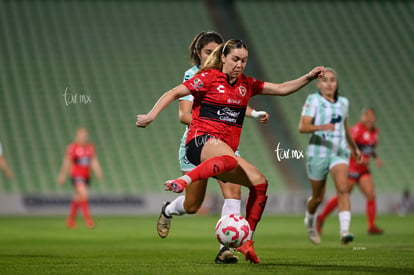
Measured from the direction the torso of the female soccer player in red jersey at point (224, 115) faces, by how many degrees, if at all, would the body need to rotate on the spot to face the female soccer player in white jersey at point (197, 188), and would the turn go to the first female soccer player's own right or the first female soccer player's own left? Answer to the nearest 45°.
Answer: approximately 180°

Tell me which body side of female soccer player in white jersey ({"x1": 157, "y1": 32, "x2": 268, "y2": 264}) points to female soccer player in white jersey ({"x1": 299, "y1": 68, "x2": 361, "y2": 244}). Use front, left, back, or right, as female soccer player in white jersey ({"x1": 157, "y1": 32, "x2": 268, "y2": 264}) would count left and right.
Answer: left

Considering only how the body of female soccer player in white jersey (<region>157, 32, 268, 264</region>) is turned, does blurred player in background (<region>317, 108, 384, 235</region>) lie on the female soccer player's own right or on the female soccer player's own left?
on the female soccer player's own left

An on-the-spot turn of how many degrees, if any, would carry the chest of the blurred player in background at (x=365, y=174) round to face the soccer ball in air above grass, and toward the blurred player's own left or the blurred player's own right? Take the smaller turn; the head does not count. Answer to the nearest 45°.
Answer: approximately 45° to the blurred player's own right

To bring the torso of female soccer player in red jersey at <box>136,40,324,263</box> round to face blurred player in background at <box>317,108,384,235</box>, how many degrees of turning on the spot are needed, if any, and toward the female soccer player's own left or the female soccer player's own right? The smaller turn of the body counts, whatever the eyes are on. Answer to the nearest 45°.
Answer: approximately 135° to the female soccer player's own left

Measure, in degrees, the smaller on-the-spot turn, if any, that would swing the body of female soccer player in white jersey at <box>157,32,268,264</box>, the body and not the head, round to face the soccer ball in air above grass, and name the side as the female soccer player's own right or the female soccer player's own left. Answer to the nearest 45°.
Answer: approximately 45° to the female soccer player's own right

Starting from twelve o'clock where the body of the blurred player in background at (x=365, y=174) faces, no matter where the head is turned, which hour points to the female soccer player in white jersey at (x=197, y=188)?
The female soccer player in white jersey is roughly at 2 o'clock from the blurred player in background.

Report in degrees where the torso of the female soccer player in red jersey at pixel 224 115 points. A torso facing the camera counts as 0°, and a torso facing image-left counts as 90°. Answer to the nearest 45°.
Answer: approximately 315°
